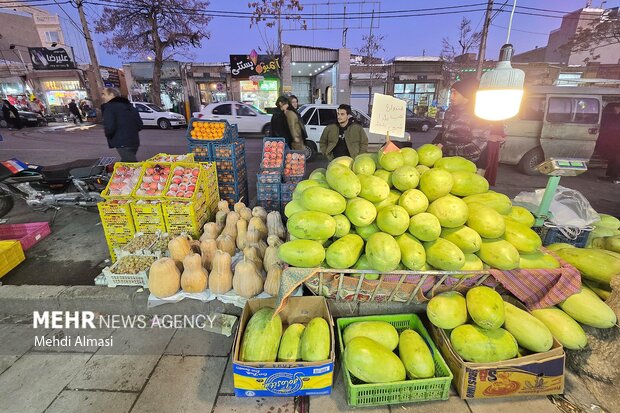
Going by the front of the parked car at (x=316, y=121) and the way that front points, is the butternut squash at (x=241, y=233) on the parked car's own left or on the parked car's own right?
on the parked car's own right

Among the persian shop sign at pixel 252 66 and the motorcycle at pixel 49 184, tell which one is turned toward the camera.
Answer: the persian shop sign

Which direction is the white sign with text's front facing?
toward the camera

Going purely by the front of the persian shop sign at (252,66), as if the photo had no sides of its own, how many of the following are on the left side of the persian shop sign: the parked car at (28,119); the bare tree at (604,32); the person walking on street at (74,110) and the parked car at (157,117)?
1

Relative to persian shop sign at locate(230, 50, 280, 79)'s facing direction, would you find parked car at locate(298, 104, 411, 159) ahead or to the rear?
ahead

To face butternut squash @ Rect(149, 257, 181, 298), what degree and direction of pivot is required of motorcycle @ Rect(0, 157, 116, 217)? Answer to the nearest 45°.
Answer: approximately 90° to its left

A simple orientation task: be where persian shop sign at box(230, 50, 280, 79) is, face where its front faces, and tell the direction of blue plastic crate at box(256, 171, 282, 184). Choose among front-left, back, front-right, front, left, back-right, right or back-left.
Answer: front

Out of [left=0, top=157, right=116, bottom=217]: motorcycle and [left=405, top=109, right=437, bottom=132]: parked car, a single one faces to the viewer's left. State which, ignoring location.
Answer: the motorcycle

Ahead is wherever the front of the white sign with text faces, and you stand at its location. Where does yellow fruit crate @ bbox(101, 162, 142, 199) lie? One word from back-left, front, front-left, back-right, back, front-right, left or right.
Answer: right

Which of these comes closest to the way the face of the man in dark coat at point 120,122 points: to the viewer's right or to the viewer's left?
to the viewer's left

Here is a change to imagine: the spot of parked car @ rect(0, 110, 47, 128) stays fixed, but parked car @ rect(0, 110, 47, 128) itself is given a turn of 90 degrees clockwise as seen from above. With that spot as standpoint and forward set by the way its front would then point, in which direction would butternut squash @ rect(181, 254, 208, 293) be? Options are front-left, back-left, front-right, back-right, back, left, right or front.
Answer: front

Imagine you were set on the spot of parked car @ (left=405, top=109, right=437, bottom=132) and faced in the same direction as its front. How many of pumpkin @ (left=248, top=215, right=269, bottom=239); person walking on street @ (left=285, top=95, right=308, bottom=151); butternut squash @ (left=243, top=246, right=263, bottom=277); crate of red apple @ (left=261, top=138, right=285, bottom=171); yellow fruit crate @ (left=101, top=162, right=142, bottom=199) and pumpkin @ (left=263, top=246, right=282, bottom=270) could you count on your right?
6

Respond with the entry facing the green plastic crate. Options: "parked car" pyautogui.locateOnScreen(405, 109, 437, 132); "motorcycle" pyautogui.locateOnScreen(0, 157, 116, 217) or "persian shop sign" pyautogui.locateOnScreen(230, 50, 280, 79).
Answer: the persian shop sign
